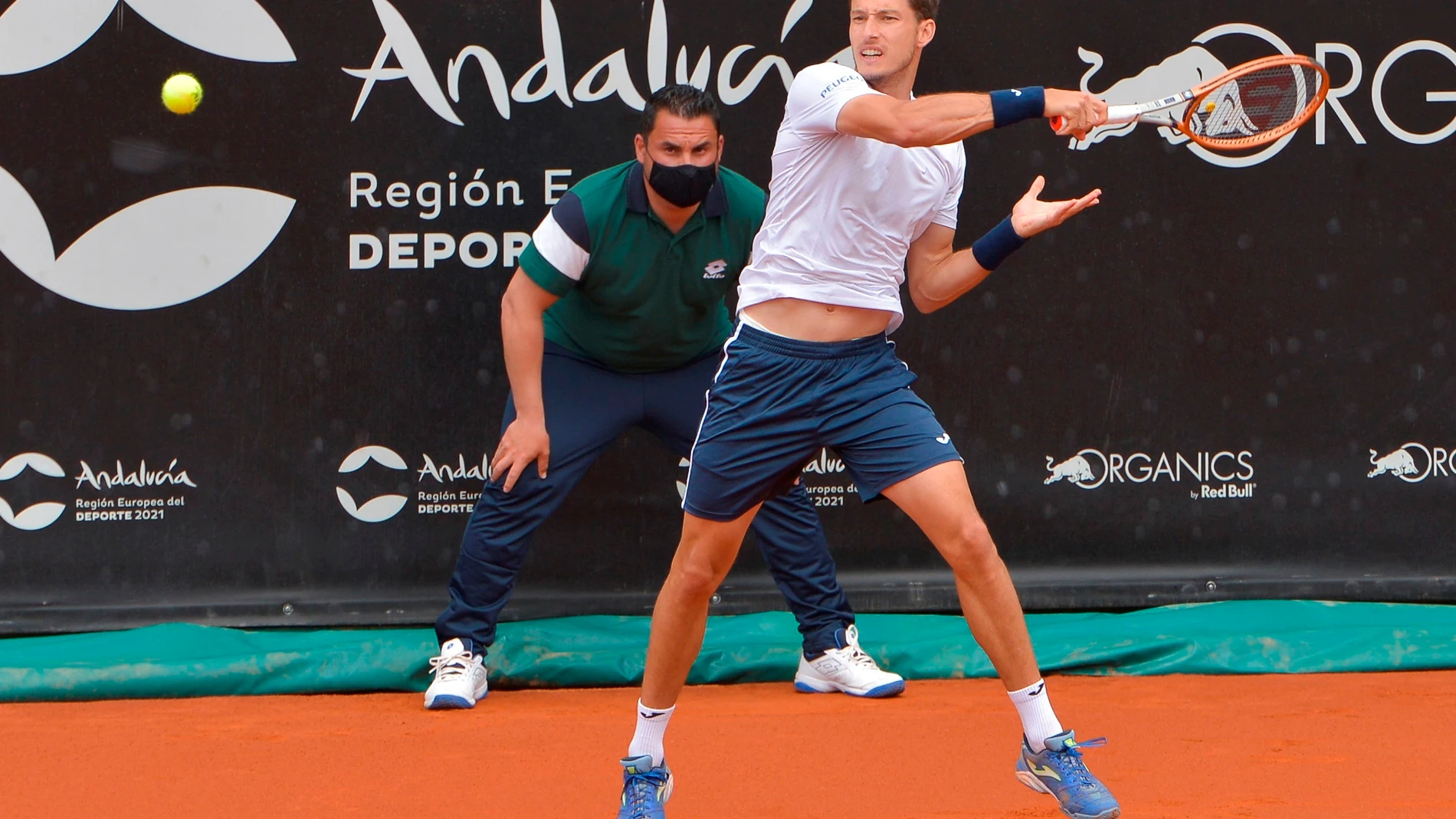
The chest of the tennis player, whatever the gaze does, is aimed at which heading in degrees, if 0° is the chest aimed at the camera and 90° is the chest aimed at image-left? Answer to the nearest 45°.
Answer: approximately 0°

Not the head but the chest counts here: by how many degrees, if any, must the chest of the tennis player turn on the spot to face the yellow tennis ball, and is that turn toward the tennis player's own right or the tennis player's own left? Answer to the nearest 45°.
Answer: approximately 135° to the tennis player's own right
